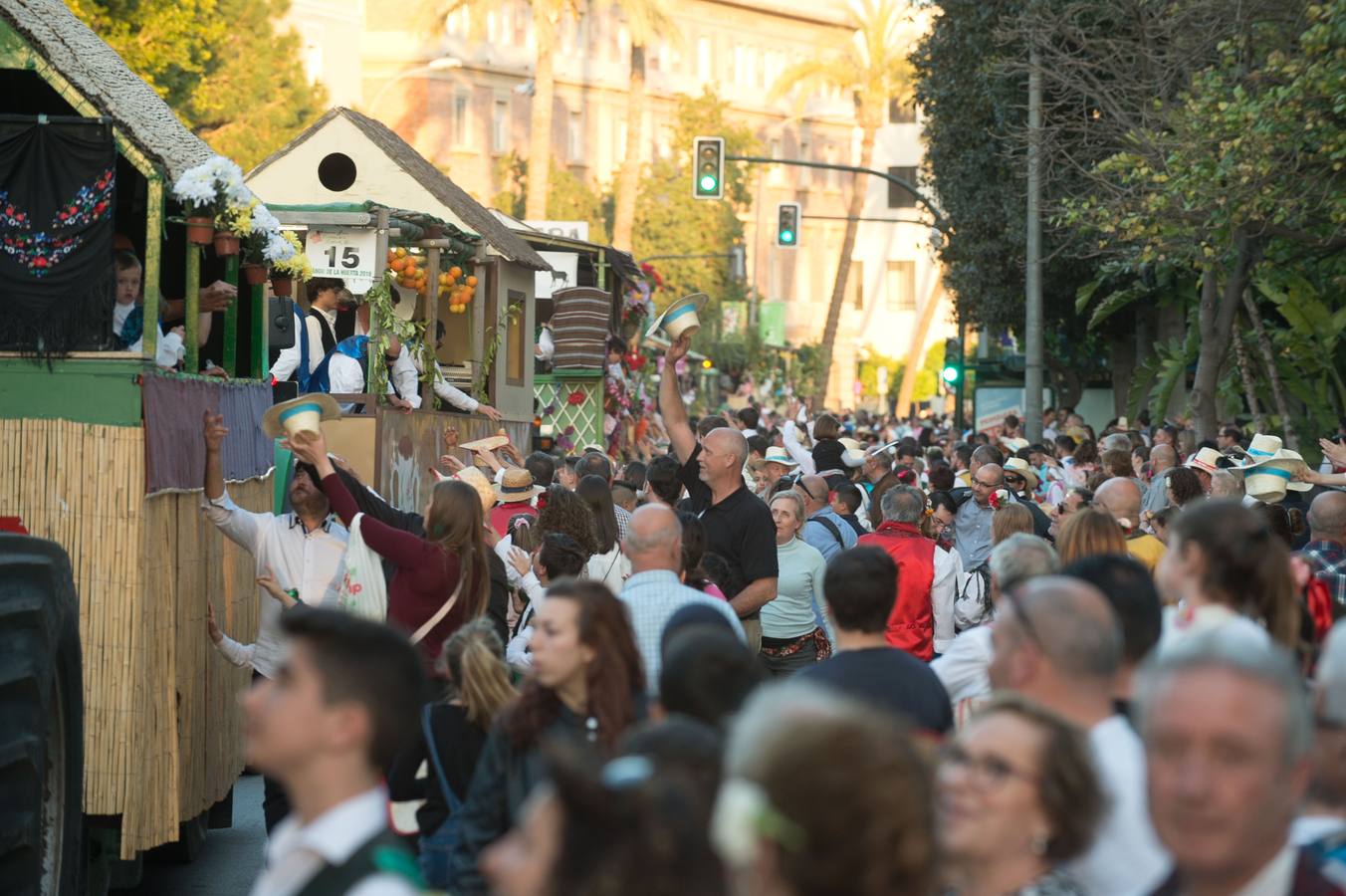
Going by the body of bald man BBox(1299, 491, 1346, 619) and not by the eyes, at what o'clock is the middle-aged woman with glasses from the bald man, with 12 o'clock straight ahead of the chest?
The middle-aged woman with glasses is roughly at 6 o'clock from the bald man.

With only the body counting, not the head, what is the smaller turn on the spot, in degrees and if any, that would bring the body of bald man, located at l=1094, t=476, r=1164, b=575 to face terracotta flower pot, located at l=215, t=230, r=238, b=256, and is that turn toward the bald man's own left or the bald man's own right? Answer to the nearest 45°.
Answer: approximately 45° to the bald man's own left

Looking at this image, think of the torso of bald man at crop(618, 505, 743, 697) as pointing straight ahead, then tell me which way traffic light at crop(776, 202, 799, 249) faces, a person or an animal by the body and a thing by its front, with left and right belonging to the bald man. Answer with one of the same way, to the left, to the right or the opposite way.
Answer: the opposite way

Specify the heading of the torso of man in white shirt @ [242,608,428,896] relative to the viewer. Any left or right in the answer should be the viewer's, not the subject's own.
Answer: facing to the left of the viewer

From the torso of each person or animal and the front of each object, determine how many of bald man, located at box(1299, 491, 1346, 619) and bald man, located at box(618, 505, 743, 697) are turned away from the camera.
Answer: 2

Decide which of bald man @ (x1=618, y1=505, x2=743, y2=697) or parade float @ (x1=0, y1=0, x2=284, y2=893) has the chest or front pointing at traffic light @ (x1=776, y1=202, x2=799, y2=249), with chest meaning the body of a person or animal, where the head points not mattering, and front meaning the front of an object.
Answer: the bald man

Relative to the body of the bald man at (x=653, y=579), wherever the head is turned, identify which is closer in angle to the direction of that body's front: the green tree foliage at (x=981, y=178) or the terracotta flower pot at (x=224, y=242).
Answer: the green tree foliage

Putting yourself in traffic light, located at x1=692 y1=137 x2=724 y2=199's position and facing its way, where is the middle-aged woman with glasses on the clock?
The middle-aged woman with glasses is roughly at 12 o'clock from the traffic light.

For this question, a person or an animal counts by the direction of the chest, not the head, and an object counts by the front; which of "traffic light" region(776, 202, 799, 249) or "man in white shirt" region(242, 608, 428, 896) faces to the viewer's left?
the man in white shirt

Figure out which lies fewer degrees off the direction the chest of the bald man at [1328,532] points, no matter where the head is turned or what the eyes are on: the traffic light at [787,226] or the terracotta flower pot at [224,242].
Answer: the traffic light
